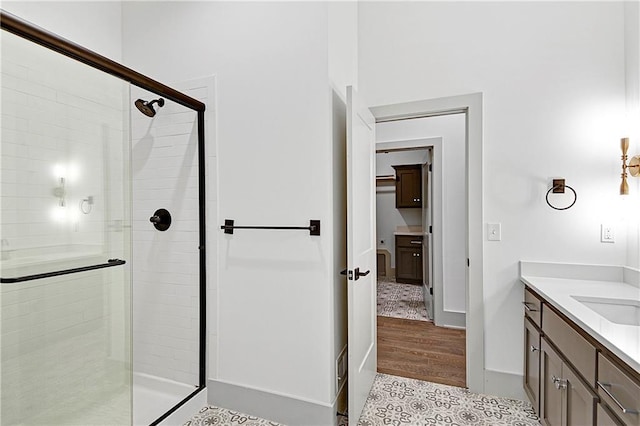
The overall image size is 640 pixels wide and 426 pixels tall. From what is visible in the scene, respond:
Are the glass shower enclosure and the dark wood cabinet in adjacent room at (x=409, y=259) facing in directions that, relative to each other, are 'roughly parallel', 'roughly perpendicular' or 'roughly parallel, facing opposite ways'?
roughly perpendicular

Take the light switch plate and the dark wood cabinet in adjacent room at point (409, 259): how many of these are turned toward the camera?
2

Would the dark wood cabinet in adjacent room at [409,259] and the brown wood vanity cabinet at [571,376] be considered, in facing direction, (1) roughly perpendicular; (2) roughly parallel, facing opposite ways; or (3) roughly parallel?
roughly perpendicular

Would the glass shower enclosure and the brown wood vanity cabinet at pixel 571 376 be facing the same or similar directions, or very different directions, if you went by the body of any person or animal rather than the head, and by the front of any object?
very different directions

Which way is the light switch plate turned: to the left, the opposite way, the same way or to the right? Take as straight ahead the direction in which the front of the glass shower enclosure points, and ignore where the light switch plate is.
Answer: to the right

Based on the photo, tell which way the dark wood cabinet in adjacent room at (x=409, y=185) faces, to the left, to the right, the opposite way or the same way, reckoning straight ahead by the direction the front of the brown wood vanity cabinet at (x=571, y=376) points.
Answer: to the left

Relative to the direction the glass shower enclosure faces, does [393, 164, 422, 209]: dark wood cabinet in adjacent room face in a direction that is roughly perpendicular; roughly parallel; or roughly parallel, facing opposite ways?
roughly perpendicular

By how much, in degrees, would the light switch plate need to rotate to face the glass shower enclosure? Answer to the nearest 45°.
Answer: approximately 45° to its right

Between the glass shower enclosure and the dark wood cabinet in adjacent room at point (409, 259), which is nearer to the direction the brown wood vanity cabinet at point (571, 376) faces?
the glass shower enclosure
